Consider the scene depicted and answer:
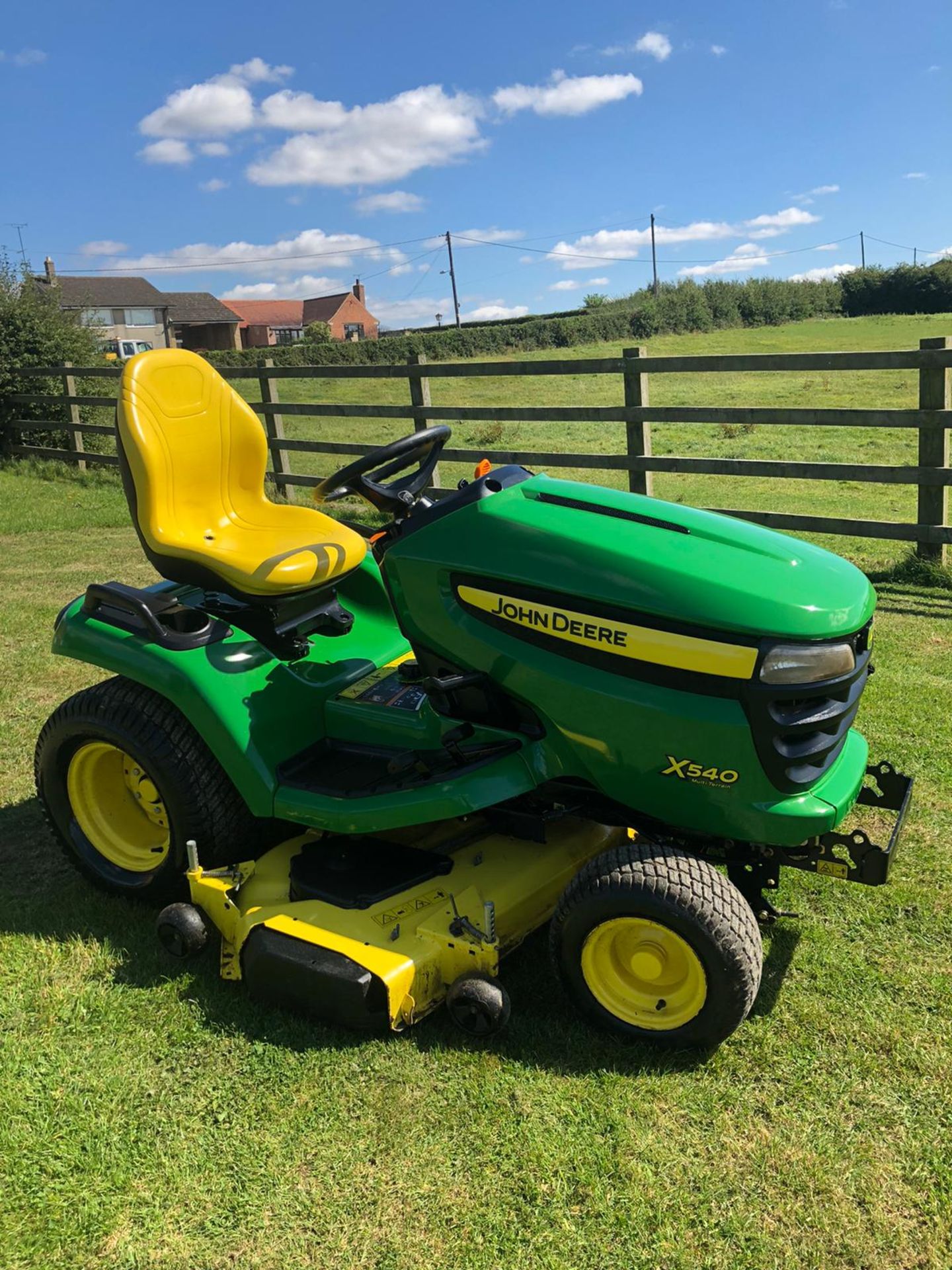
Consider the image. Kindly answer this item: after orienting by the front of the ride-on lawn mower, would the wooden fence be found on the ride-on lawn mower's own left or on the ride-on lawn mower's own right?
on the ride-on lawn mower's own left

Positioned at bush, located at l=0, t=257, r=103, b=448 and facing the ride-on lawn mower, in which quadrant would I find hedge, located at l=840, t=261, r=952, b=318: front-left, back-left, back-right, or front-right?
back-left

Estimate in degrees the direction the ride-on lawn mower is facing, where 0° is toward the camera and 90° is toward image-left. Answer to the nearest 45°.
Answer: approximately 315°

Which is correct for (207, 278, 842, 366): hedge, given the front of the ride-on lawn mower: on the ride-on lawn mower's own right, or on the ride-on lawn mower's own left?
on the ride-on lawn mower's own left

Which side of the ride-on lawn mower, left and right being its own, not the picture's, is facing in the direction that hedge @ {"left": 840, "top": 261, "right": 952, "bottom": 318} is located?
left

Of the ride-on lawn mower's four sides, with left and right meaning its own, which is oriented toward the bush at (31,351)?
back
